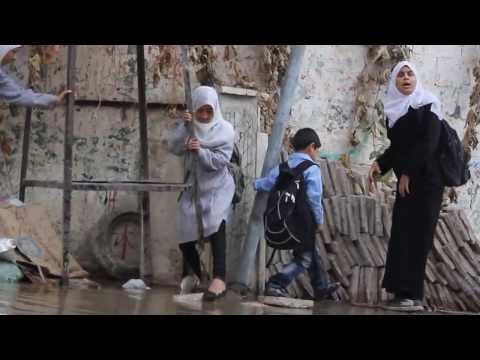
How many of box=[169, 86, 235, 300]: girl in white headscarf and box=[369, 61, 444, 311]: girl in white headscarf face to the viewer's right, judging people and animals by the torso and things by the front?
0

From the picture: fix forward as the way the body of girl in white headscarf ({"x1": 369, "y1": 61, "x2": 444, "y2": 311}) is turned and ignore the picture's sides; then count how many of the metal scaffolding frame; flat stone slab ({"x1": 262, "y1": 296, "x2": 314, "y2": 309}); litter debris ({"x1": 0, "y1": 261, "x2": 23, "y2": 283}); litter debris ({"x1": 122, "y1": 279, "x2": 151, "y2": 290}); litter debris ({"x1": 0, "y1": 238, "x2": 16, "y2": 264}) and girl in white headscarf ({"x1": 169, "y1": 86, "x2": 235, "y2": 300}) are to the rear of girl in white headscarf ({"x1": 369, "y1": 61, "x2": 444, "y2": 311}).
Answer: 0

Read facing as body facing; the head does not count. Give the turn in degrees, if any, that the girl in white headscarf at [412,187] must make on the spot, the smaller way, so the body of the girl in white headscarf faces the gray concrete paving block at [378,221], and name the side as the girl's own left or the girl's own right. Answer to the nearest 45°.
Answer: approximately 135° to the girl's own right

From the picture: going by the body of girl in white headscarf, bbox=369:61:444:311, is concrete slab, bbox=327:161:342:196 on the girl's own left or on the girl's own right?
on the girl's own right

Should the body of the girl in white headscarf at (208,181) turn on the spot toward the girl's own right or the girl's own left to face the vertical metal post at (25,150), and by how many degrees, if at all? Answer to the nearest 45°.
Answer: approximately 45° to the girl's own right

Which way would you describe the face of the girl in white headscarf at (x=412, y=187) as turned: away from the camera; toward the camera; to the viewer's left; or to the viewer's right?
toward the camera

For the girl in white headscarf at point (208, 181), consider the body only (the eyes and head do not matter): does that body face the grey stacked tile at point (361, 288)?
no

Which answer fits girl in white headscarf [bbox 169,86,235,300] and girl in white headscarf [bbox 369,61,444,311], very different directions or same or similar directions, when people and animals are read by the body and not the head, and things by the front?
same or similar directions

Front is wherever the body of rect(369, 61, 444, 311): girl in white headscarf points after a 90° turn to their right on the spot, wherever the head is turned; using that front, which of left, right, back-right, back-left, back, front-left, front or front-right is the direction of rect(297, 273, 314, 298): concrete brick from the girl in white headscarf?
front

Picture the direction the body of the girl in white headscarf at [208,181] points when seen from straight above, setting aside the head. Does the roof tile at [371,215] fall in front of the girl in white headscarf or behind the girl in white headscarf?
behind

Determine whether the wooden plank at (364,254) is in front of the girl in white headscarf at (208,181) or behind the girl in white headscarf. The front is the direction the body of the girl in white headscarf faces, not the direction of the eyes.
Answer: behind

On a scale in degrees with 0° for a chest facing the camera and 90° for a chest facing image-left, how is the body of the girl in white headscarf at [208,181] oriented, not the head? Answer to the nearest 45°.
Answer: approximately 45°
